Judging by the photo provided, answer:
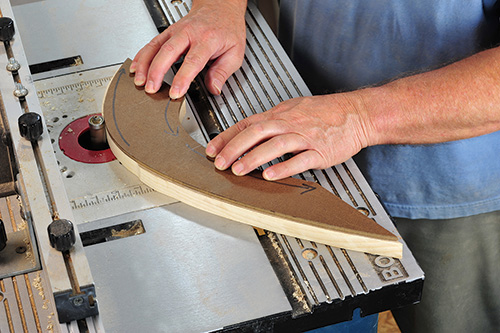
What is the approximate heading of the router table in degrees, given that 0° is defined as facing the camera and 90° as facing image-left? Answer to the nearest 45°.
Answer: approximately 270°
